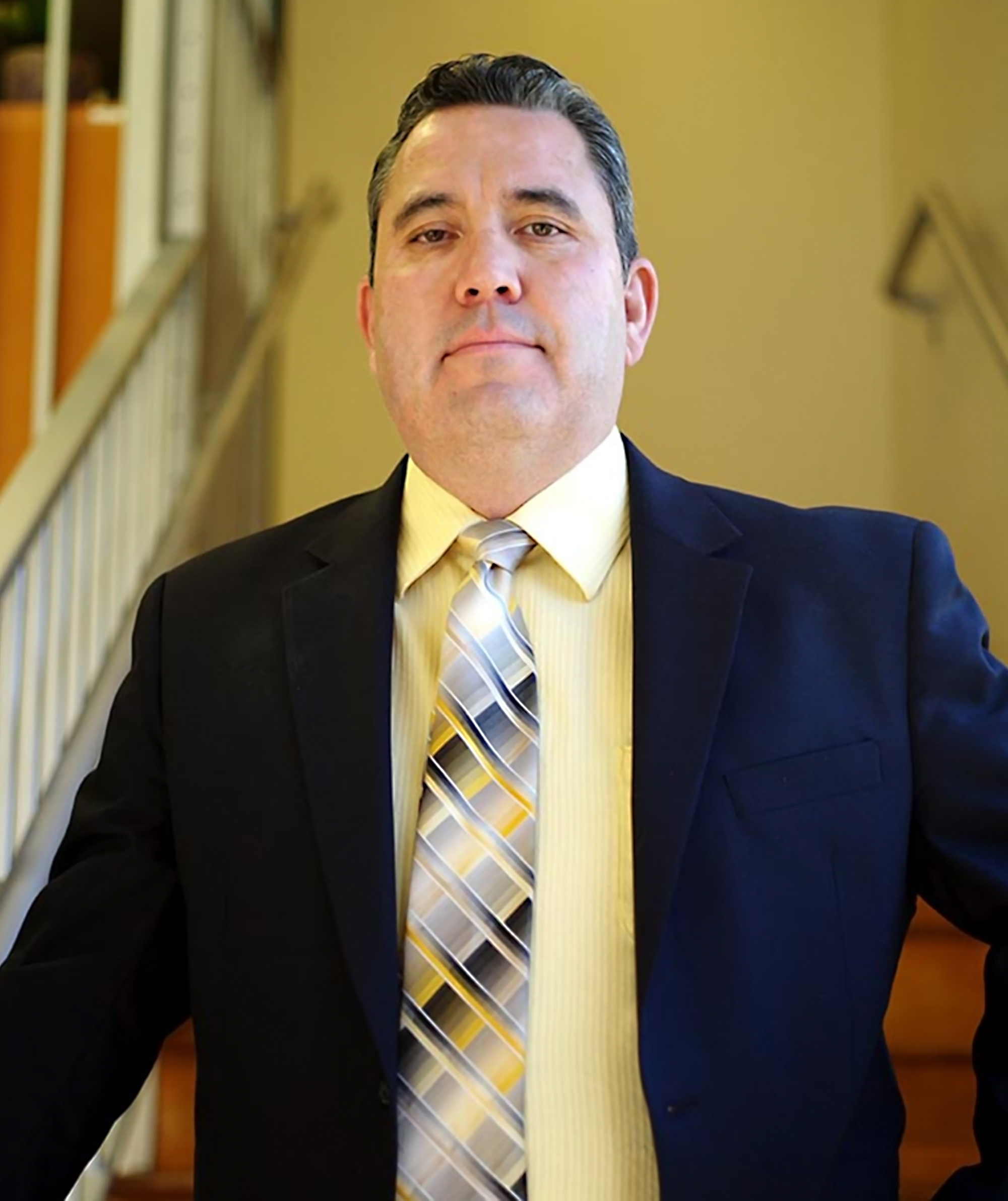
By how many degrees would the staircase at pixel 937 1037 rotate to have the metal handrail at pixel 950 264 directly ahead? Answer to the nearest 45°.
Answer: approximately 180°

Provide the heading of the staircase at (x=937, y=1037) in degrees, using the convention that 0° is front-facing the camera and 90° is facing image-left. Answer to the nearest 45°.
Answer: approximately 0°

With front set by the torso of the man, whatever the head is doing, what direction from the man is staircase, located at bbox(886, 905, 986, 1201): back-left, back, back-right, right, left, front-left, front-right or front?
back-left

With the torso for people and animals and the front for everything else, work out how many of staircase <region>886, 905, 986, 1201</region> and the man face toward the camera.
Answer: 2

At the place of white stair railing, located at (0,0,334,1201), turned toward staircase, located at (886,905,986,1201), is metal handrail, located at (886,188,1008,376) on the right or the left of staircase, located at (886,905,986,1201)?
left

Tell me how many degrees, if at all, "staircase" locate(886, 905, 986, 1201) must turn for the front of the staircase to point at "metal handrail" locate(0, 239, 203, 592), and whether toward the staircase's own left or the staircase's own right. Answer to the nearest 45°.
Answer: approximately 90° to the staircase's own right

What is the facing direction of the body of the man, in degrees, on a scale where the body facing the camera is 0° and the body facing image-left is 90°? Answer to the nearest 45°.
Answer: approximately 0°

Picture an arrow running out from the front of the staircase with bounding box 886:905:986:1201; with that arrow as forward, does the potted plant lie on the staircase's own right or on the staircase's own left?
on the staircase's own right

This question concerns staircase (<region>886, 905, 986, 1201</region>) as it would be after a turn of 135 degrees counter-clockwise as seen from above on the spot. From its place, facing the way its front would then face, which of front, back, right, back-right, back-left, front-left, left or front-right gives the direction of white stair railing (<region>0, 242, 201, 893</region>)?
back-left
